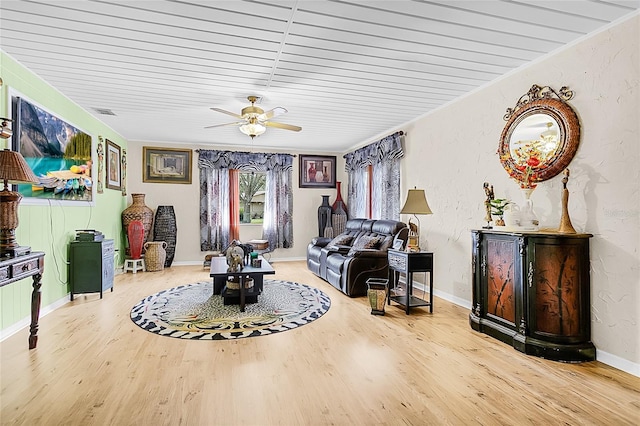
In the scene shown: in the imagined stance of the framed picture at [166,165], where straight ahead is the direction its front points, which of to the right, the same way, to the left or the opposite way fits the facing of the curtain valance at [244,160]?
the same way

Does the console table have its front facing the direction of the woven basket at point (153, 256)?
no

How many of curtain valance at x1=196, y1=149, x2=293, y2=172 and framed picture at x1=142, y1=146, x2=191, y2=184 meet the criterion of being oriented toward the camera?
2

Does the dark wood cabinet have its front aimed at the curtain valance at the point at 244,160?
no

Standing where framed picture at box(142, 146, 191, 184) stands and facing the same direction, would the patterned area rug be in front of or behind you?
in front

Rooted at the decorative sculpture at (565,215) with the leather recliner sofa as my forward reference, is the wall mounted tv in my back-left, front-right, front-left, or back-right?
front-left

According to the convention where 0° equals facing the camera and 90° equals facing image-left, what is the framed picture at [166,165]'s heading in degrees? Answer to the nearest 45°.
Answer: approximately 0°

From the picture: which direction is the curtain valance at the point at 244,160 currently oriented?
toward the camera

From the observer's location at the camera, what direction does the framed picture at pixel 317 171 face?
facing the viewer

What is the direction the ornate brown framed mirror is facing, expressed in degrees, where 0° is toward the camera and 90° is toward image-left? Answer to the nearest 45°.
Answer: approximately 45°

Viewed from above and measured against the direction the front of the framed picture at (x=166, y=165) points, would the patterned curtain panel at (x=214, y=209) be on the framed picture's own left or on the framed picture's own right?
on the framed picture's own left

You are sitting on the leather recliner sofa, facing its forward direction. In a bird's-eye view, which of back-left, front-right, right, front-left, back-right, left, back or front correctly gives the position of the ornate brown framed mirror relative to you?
left

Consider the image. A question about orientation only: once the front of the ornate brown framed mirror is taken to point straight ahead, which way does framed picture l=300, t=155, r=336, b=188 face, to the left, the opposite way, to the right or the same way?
to the left

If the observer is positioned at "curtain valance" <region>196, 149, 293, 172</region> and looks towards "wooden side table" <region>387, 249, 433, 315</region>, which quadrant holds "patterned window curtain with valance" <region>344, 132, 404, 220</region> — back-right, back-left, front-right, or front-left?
front-left

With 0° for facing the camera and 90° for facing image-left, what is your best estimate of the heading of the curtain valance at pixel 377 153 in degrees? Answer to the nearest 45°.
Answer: approximately 45°

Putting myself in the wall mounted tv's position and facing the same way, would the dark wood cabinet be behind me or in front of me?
in front

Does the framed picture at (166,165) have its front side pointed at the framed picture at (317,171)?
no

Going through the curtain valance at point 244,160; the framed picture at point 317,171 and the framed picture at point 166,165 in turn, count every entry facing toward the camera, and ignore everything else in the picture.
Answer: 3
